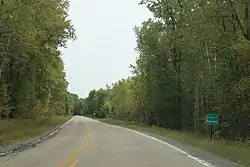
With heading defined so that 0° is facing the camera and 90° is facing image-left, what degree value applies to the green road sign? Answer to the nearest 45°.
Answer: approximately 0°
